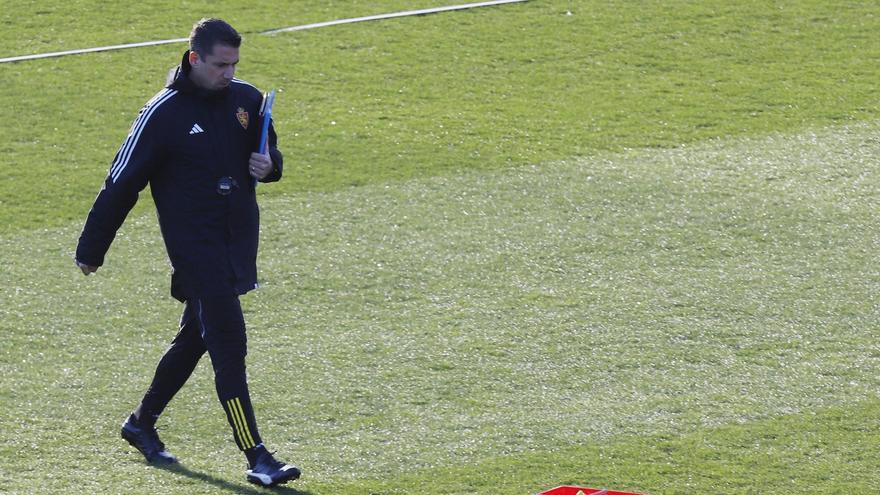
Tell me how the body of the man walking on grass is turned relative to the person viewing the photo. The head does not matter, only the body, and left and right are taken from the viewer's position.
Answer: facing the viewer and to the right of the viewer

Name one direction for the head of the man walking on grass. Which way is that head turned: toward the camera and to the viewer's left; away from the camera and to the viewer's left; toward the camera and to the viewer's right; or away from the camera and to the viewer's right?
toward the camera and to the viewer's right

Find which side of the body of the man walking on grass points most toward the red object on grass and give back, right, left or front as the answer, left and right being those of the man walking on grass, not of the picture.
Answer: front
